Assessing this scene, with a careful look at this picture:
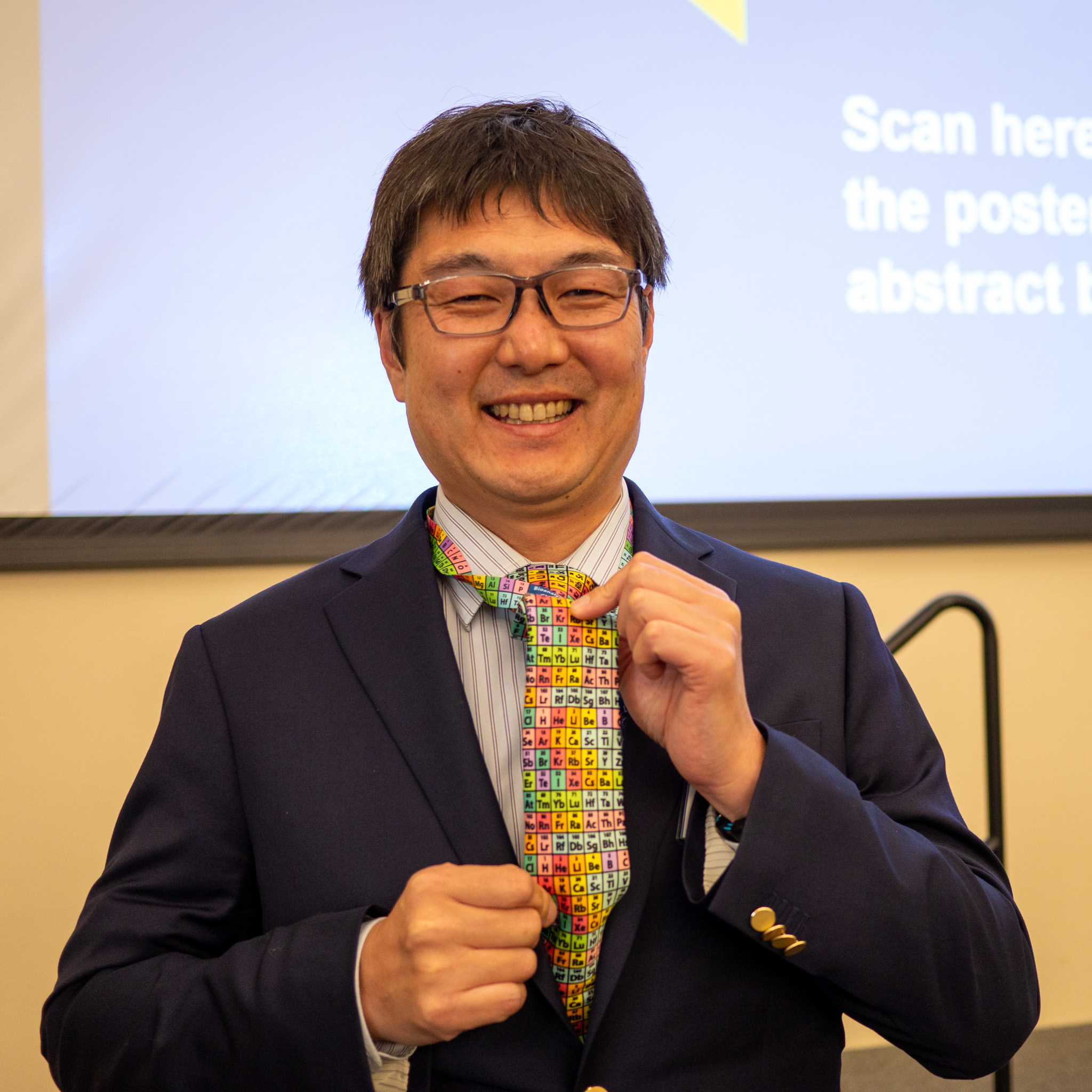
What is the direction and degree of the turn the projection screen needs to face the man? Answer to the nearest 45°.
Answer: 0° — it already faces them

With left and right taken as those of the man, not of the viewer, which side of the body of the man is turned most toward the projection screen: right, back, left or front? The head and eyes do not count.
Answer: back

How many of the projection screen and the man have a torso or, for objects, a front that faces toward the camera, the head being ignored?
2

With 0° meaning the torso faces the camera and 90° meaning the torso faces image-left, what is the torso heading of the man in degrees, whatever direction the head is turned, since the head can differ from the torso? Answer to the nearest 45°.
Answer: approximately 0°
